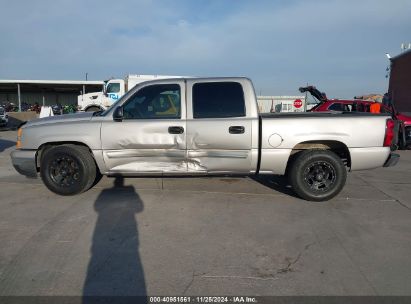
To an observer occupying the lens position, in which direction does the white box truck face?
facing to the left of the viewer

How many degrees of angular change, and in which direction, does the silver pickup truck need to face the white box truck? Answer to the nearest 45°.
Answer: approximately 90° to its right

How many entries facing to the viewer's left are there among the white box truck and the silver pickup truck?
2

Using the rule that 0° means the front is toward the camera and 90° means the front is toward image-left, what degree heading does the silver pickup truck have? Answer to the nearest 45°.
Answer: approximately 90°

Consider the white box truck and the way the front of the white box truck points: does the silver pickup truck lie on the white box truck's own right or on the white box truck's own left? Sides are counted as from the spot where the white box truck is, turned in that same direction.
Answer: on the white box truck's own left
